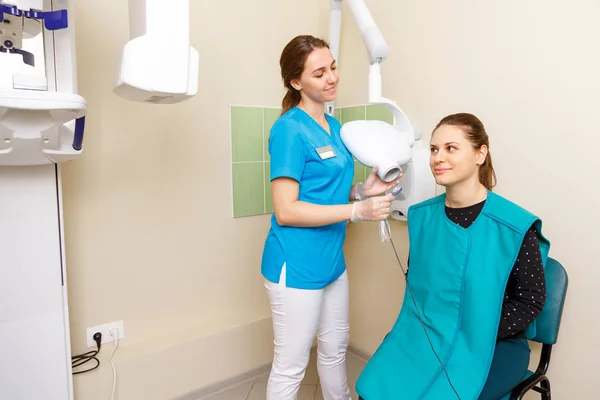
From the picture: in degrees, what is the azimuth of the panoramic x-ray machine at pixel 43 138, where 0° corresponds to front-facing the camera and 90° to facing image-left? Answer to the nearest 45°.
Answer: approximately 0°

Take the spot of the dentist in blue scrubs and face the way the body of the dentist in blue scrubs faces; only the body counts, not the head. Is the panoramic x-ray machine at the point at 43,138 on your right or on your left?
on your right

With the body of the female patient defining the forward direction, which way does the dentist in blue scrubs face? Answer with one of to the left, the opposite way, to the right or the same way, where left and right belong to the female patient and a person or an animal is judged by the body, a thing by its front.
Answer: to the left

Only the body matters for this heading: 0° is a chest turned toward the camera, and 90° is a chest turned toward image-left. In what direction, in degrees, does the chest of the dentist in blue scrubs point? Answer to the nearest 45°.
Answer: approximately 315°

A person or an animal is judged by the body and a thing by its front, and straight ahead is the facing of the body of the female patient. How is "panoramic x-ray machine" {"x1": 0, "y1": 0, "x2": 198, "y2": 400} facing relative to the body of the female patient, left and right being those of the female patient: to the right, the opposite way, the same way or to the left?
to the left
